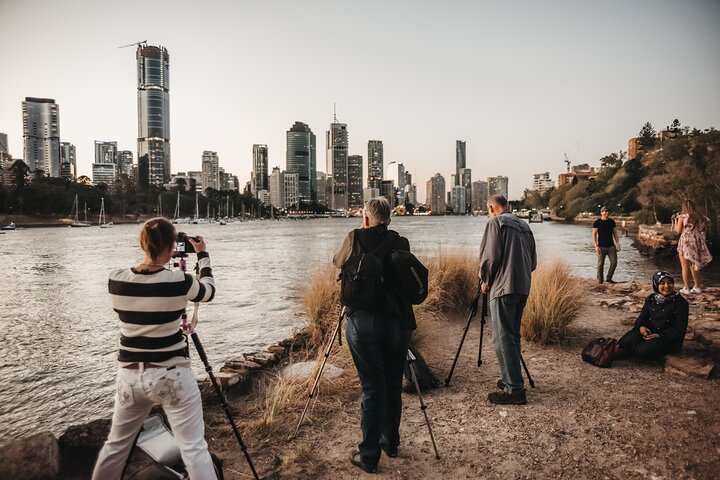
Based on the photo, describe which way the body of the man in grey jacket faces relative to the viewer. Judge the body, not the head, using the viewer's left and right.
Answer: facing away from the viewer and to the left of the viewer

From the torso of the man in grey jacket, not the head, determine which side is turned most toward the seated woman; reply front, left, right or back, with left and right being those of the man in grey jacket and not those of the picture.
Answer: right

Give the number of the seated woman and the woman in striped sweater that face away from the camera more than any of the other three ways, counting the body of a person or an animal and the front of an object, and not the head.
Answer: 1

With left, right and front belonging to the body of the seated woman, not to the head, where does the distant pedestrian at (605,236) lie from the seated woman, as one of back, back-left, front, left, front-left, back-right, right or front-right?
back-right

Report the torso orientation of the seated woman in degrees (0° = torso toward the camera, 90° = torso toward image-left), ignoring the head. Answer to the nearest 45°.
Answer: approximately 45°

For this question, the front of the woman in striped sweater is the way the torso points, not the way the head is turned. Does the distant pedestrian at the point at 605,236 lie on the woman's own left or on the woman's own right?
on the woman's own right

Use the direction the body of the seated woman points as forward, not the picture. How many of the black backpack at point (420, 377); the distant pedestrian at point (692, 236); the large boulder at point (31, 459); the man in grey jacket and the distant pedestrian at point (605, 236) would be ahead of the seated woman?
3

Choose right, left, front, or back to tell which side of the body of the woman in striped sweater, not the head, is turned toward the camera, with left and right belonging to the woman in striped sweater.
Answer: back

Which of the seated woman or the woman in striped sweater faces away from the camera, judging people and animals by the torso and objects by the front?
the woman in striped sweater

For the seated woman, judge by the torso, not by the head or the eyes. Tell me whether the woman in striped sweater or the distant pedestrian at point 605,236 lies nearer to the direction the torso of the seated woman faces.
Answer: the woman in striped sweater

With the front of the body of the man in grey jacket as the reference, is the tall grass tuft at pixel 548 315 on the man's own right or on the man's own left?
on the man's own right

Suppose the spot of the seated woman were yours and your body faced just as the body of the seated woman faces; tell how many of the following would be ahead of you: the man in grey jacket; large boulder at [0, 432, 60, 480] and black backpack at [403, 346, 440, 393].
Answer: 3
